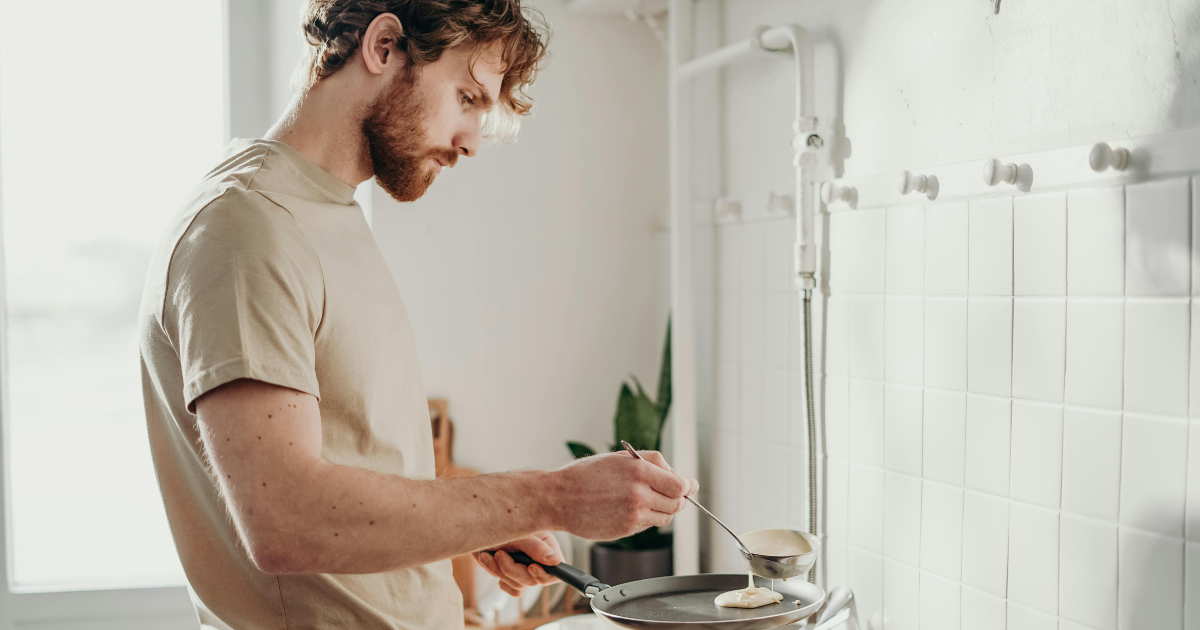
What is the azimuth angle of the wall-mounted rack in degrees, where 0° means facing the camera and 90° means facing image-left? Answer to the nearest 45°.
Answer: approximately 45°

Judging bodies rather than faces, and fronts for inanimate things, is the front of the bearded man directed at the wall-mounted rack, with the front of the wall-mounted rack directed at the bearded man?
yes

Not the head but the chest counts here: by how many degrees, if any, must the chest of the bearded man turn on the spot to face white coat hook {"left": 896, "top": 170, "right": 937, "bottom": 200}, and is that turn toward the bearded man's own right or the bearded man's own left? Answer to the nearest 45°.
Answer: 0° — they already face it

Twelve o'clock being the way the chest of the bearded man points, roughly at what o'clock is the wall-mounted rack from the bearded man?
The wall-mounted rack is roughly at 12 o'clock from the bearded man.

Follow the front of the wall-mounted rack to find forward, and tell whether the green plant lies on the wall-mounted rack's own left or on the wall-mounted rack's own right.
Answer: on the wall-mounted rack's own right

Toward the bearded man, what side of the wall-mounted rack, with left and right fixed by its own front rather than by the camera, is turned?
front

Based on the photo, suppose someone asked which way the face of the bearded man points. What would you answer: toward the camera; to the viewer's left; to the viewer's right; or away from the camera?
to the viewer's right

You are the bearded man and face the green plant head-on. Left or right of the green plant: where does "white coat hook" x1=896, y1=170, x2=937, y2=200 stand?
right

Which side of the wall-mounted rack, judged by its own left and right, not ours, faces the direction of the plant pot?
right

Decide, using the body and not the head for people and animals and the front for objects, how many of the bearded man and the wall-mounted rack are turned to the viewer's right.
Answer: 1

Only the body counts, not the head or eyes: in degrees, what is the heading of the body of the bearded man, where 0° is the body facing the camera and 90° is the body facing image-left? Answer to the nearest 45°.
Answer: approximately 270°

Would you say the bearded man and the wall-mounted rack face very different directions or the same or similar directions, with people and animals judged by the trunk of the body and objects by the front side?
very different directions

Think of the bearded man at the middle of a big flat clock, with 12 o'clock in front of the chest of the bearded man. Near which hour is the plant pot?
The plant pot is roughly at 10 o'clock from the bearded man.
